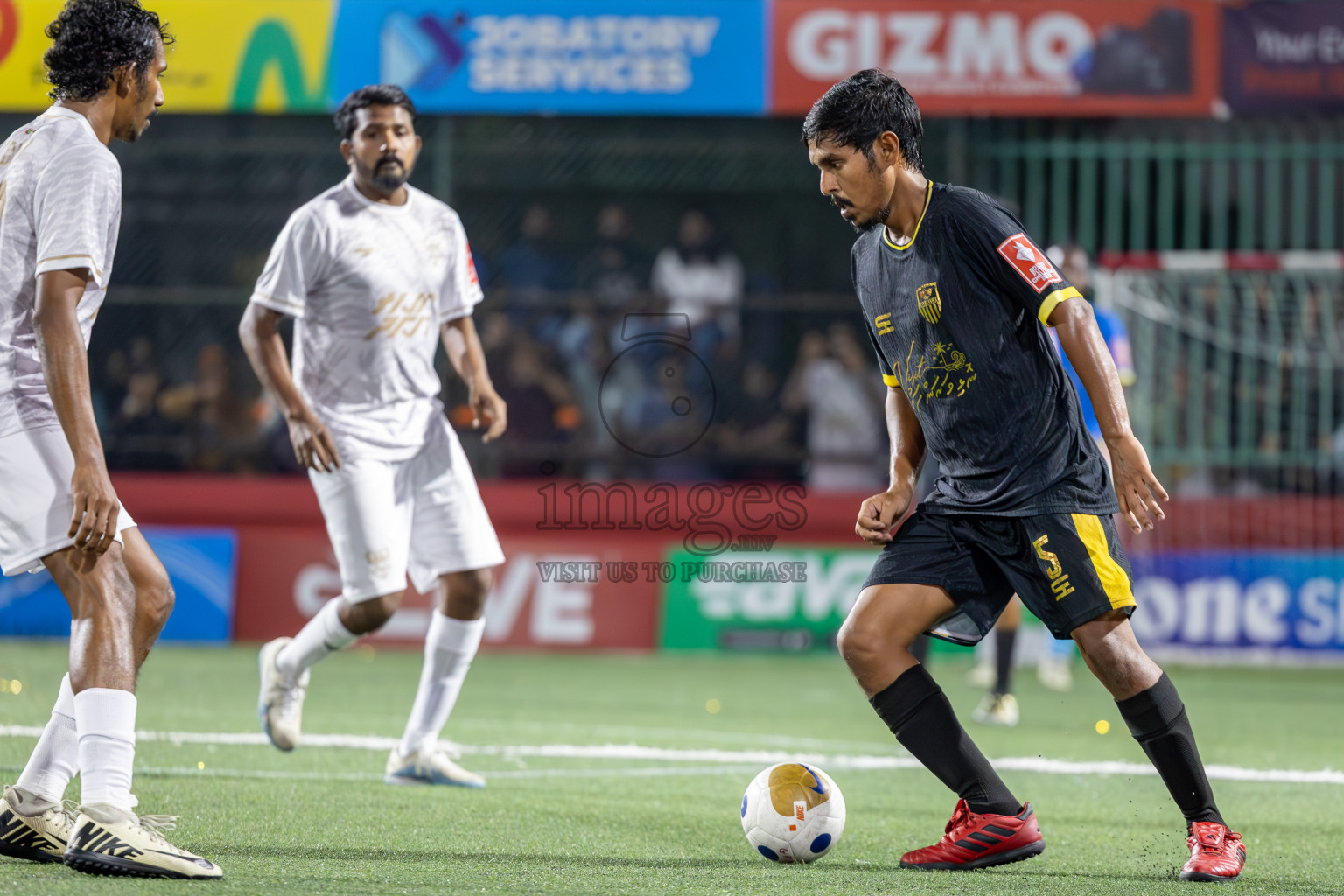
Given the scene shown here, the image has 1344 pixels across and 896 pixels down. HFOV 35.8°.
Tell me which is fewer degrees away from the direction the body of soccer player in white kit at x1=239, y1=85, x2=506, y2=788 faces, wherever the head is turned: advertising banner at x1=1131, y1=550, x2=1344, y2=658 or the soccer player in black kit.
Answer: the soccer player in black kit

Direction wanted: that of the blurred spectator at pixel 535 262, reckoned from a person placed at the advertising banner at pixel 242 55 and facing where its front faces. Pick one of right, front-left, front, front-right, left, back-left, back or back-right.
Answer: left

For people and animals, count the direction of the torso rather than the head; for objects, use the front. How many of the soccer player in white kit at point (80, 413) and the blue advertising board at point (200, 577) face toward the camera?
1

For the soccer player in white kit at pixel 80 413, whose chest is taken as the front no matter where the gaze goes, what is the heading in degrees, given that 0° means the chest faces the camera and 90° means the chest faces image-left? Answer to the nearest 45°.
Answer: approximately 270°

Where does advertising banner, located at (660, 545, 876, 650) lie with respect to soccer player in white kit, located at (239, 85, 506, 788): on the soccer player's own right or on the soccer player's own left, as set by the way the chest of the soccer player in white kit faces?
on the soccer player's own left

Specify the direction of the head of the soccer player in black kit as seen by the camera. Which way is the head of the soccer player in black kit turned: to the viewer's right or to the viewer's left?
to the viewer's left

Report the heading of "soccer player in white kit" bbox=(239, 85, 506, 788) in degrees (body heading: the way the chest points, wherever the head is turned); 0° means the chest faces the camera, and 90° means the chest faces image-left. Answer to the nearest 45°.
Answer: approximately 315°

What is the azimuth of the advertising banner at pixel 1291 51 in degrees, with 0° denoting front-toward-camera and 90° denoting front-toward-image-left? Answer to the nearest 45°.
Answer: approximately 0°

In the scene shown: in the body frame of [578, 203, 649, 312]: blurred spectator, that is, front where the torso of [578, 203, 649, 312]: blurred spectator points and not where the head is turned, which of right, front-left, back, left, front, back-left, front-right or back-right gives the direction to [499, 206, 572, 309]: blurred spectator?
right

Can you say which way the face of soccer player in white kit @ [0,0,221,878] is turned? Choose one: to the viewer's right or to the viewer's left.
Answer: to the viewer's right

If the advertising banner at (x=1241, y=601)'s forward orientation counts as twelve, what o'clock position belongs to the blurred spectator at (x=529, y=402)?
The blurred spectator is roughly at 3 o'clock from the advertising banner.

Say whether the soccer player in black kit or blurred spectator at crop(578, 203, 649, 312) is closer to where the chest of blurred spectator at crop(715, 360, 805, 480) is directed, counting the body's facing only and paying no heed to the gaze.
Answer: the soccer player in black kit

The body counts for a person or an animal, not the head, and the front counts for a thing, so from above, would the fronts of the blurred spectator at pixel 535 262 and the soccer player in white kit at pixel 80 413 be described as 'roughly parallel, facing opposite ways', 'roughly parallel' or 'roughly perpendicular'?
roughly perpendicular
